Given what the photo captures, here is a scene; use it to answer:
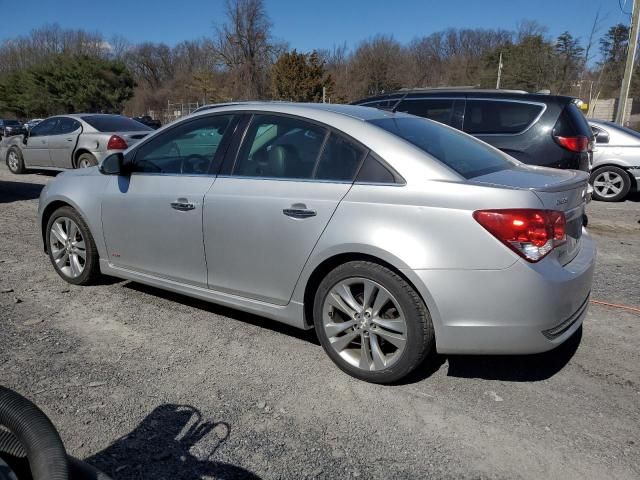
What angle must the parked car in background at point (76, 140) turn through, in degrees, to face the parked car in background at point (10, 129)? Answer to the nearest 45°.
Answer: approximately 45° to its right

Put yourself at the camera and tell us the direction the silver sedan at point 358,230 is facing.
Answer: facing away from the viewer and to the left of the viewer

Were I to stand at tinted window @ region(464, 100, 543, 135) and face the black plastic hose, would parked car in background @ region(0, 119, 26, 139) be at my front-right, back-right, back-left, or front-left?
back-right

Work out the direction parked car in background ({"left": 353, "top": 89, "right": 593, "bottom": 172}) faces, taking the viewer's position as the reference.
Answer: facing away from the viewer and to the left of the viewer

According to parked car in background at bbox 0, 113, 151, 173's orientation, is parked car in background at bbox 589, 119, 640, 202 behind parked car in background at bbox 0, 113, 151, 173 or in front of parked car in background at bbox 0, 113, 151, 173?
behind

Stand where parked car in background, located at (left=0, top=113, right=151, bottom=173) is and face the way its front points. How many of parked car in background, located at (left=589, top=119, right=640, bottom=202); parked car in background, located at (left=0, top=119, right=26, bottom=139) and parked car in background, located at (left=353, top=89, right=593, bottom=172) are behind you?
2

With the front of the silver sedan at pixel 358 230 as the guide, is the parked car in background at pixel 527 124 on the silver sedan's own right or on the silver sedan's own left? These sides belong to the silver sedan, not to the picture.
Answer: on the silver sedan's own right

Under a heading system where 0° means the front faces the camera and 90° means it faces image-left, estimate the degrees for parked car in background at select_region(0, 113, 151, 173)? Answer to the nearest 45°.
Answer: approximately 135°

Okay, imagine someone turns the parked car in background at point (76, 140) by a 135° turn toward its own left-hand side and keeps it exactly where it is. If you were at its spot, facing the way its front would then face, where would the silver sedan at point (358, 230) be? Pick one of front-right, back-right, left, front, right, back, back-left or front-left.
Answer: front

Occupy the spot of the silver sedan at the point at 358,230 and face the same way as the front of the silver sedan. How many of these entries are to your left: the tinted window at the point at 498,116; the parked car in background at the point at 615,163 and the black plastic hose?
1

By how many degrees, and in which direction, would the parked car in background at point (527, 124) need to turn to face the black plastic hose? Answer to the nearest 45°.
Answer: approximately 135° to its left

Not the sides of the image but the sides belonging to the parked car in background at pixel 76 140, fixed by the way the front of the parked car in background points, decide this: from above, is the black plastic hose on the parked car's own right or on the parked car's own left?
on the parked car's own left

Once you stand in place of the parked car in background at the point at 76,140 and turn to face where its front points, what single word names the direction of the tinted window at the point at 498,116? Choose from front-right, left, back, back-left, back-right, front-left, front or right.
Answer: back

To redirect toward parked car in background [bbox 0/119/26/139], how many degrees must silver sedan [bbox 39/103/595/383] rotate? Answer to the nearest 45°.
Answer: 0° — it already faces it
